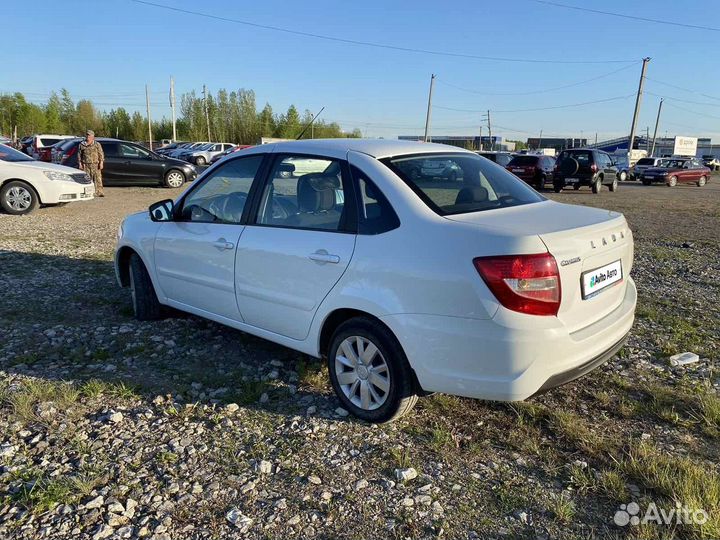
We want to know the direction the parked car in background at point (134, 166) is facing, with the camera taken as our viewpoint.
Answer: facing to the right of the viewer

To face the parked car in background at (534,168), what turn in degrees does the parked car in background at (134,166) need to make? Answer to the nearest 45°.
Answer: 0° — it already faces it

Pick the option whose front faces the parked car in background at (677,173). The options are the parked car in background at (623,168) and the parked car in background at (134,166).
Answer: the parked car in background at (134,166)

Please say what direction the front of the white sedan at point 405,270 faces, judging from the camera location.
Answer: facing away from the viewer and to the left of the viewer

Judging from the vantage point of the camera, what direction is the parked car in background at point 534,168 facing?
facing away from the viewer and to the right of the viewer

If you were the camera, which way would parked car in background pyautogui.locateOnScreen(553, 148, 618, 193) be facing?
facing away from the viewer and to the right of the viewer

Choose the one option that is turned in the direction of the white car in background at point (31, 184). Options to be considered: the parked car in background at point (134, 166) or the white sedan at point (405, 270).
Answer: the white sedan
